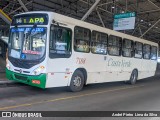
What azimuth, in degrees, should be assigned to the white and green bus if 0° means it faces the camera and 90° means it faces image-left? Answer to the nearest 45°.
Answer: approximately 45°
